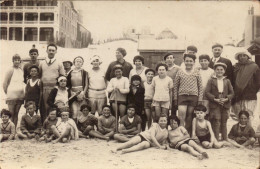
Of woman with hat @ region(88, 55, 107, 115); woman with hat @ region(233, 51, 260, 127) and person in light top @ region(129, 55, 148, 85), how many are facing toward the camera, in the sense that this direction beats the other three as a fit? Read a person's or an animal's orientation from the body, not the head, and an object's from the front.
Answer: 3

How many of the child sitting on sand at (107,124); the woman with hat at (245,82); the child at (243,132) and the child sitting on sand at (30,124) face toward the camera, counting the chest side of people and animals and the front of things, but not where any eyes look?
4

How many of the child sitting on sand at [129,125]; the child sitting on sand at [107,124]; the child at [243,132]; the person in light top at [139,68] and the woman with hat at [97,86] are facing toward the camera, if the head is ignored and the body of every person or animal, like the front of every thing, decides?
5

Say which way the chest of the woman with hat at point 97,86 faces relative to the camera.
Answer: toward the camera

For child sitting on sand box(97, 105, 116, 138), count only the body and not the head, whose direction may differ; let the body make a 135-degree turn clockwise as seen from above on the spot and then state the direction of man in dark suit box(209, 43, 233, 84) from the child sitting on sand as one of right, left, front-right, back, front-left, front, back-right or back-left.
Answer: back-right

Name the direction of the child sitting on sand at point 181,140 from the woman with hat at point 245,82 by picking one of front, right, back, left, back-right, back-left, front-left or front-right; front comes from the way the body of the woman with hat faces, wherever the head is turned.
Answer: front-right

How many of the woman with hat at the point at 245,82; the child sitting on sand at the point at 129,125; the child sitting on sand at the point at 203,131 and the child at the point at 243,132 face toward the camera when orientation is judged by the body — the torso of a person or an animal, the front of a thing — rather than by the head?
4

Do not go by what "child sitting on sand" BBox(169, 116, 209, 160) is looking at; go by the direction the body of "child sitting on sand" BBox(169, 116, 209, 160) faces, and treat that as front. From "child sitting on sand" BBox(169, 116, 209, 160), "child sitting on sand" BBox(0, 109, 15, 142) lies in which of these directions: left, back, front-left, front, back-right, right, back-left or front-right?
back-right

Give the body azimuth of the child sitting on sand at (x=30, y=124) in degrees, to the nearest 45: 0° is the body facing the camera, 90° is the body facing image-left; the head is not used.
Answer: approximately 0°

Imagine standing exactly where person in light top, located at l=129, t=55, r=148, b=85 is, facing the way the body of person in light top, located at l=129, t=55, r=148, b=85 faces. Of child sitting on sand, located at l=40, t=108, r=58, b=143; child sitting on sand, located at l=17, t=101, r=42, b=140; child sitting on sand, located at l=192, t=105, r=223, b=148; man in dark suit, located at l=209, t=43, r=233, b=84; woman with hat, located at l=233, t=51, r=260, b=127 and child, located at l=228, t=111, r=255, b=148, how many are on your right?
2

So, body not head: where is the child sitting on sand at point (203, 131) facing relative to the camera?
toward the camera
